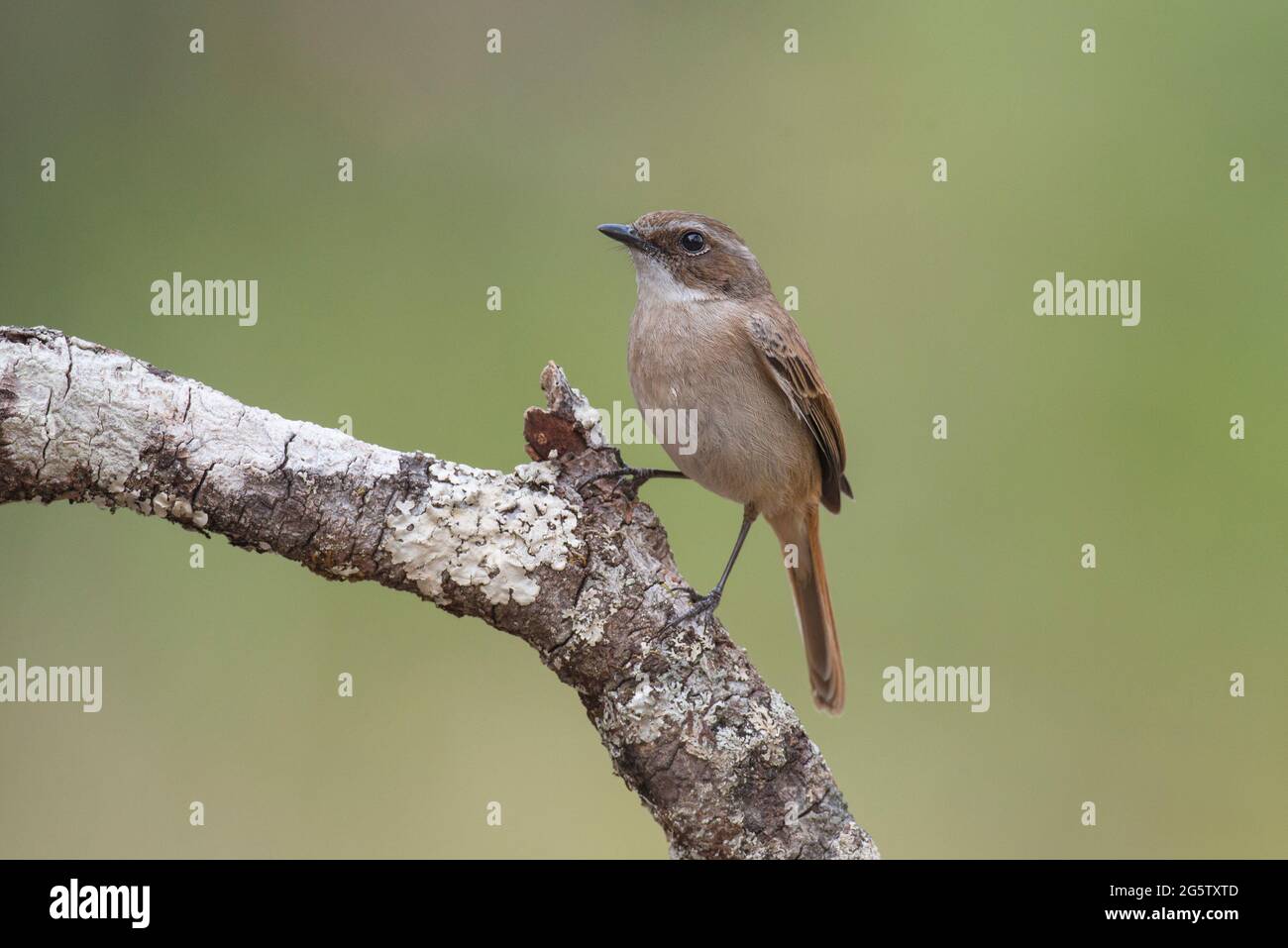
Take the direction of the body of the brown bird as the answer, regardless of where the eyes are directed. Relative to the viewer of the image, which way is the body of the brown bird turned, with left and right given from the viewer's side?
facing the viewer and to the left of the viewer
